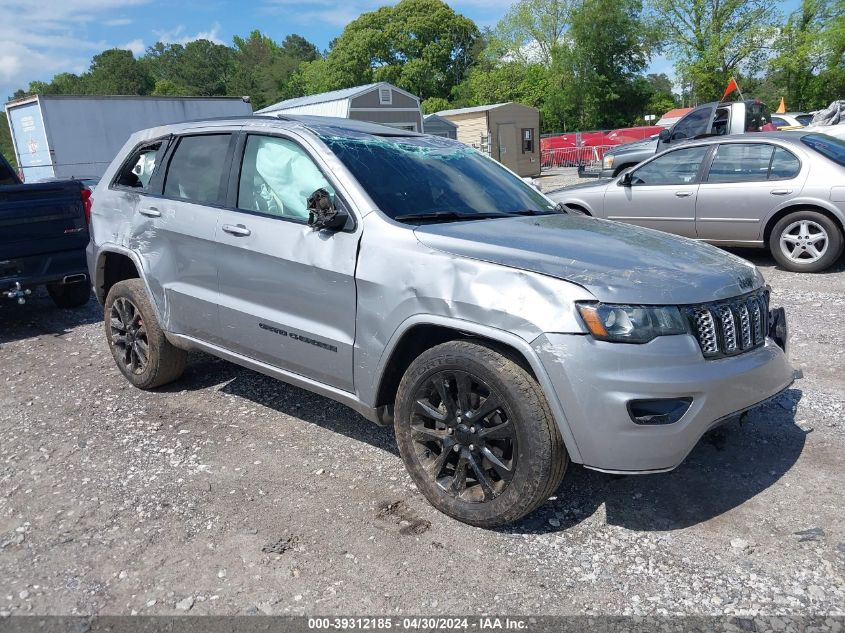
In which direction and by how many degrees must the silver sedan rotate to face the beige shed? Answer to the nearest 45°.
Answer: approximately 90° to its right

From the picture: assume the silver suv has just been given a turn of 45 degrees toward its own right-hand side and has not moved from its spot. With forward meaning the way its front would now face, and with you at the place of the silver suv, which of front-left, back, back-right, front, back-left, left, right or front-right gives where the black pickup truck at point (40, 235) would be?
back-right

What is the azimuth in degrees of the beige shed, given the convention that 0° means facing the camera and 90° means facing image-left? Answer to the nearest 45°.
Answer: approximately 315°

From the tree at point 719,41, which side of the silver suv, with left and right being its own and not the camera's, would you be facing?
left

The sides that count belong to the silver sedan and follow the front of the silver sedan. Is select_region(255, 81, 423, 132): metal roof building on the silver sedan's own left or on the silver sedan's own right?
on the silver sedan's own right

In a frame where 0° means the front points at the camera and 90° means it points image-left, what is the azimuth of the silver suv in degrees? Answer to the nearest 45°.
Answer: approximately 315°

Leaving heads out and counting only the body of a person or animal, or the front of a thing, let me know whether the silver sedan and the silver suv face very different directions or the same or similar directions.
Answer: very different directions

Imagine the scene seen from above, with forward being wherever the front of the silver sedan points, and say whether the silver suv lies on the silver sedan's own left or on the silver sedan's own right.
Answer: on the silver sedan's own left

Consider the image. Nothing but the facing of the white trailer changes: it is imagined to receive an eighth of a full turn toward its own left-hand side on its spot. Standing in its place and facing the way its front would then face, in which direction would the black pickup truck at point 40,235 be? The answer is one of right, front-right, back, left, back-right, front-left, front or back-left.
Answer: back

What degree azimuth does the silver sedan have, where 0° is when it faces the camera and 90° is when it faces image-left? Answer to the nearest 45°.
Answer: approximately 90°

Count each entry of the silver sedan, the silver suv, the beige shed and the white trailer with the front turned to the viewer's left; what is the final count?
1

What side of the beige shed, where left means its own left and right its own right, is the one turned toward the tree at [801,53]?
left

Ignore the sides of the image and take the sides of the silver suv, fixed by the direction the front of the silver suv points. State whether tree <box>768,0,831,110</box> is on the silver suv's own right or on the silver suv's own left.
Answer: on the silver suv's own left

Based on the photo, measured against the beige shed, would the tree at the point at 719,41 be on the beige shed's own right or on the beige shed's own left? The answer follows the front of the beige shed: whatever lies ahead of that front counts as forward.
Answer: on the beige shed's own left

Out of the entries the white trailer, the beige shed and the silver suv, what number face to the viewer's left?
0
